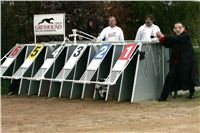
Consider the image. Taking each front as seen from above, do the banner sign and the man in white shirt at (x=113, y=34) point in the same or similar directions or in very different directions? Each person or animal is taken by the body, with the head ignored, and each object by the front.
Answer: same or similar directions

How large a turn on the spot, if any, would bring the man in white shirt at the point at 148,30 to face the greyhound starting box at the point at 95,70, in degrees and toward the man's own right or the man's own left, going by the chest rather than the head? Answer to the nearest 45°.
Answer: approximately 90° to the man's own right

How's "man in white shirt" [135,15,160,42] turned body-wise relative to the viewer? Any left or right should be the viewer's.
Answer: facing the viewer

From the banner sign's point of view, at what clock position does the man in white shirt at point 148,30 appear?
The man in white shirt is roughly at 10 o'clock from the banner sign.

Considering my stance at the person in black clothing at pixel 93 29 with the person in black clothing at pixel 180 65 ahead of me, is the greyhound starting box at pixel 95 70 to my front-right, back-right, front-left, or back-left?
front-right

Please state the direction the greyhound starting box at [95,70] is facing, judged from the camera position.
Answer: facing the viewer and to the left of the viewer

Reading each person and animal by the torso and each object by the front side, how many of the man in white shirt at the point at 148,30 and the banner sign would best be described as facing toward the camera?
2

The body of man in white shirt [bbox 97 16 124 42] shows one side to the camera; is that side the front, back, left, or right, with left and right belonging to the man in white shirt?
front
